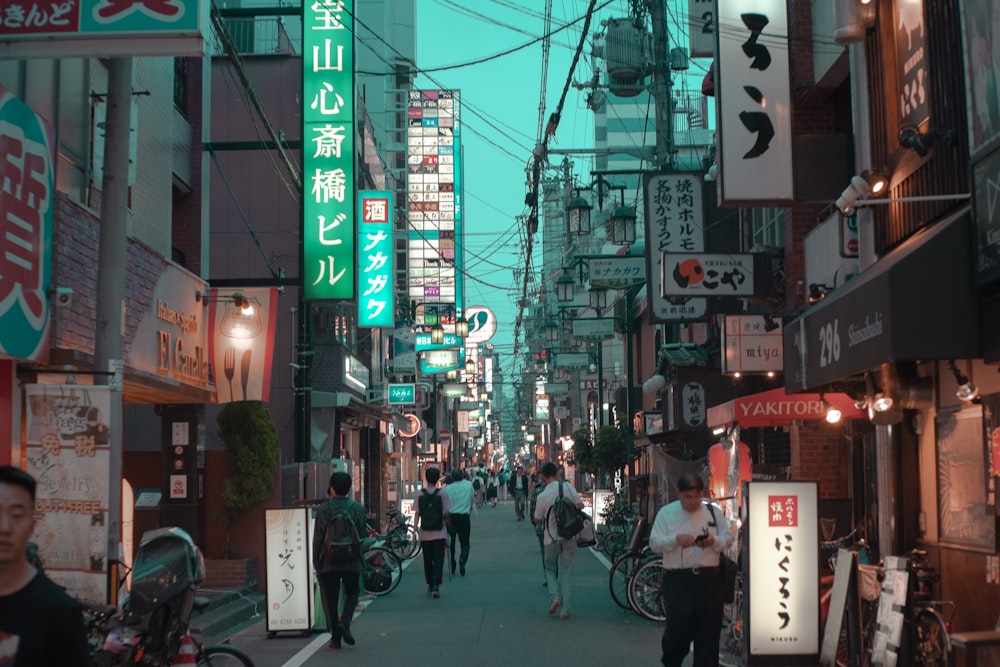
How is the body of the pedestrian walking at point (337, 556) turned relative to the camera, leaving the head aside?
away from the camera

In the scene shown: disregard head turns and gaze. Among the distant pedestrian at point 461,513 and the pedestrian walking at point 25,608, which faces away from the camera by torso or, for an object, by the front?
the distant pedestrian

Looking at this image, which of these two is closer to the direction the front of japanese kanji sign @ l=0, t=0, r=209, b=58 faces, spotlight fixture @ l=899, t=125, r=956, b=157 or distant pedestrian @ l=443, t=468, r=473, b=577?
the spotlight fixture

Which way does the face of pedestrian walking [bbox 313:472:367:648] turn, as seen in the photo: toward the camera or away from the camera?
away from the camera

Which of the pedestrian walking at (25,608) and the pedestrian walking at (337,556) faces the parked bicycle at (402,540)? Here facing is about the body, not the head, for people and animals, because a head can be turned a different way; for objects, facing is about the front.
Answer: the pedestrian walking at (337,556)

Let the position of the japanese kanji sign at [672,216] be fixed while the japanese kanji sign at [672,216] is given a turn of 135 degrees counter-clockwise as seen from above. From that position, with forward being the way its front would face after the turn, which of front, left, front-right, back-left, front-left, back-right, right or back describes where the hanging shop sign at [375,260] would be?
left

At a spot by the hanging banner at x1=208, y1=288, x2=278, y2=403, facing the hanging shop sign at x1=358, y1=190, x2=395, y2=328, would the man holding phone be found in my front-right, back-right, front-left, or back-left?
back-right

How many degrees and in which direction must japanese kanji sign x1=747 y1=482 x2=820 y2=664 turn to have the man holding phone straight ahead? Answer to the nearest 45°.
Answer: approximately 45° to its right

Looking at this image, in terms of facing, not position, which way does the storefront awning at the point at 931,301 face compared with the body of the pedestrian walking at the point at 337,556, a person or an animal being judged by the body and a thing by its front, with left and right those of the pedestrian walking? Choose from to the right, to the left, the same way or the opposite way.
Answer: to the left

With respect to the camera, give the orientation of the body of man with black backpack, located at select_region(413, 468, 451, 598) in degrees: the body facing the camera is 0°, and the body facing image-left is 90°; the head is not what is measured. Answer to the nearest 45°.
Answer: approximately 180°

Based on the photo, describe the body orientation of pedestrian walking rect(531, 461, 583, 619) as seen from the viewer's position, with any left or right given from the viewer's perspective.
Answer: facing away from the viewer

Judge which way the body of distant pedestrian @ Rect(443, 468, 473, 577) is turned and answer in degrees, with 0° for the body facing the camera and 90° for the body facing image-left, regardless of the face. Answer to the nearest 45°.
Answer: approximately 180°
